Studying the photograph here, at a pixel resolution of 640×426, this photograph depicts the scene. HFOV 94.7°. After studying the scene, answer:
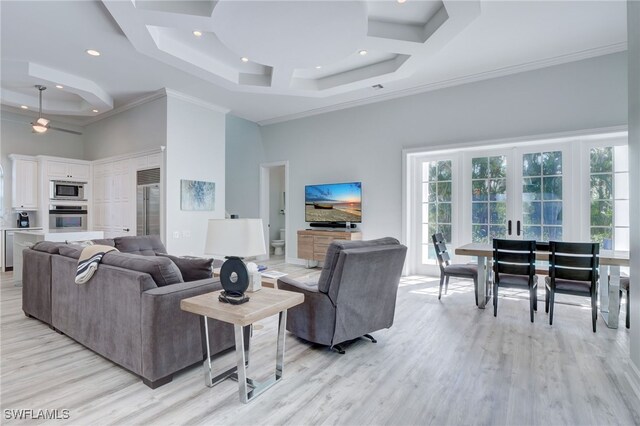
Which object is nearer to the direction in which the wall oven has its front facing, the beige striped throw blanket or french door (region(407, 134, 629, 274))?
the beige striped throw blanket

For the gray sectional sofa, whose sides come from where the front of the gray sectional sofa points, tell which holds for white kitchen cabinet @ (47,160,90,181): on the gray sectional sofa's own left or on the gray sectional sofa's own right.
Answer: on the gray sectional sofa's own left

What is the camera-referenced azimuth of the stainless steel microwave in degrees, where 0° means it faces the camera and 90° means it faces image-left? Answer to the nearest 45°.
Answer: approximately 0°

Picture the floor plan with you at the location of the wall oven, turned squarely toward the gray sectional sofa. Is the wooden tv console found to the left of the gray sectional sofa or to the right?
left

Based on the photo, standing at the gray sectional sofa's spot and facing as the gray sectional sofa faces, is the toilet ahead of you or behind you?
ahead

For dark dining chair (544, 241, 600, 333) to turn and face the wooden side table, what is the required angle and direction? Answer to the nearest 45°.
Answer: approximately 135° to its left

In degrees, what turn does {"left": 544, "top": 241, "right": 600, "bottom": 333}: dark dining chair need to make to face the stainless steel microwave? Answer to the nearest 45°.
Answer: approximately 90° to its left

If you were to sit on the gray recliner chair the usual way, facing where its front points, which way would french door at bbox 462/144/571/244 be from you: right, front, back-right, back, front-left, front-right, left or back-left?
right

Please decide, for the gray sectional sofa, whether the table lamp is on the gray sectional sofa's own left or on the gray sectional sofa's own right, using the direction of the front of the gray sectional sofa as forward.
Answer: on the gray sectional sofa's own right

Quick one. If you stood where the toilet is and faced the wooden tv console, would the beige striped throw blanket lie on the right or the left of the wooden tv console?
right

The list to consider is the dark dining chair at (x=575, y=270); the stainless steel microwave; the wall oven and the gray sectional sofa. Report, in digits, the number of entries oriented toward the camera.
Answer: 2

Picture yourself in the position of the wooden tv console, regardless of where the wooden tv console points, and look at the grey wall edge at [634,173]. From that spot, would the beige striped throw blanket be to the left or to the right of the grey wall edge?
right

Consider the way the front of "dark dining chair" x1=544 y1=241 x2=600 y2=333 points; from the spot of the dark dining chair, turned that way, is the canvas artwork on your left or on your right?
on your left

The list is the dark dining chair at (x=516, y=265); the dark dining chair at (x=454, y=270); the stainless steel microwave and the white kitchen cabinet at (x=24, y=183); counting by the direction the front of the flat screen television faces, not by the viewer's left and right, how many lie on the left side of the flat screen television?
2

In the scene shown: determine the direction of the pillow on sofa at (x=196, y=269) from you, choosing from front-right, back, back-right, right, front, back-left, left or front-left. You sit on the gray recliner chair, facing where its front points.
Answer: front-left

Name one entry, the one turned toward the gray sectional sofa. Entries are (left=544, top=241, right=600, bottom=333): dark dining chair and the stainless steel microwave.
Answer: the stainless steel microwave

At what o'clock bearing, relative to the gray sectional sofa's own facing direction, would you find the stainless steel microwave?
The stainless steel microwave is roughly at 10 o'clock from the gray sectional sofa.

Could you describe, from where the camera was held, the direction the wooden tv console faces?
facing the viewer and to the left of the viewer

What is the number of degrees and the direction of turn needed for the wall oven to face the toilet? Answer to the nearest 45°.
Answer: approximately 90° to its left

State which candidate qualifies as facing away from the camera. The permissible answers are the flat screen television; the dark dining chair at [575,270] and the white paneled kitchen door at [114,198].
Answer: the dark dining chair

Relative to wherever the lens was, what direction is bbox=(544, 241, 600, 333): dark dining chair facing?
facing away from the viewer
